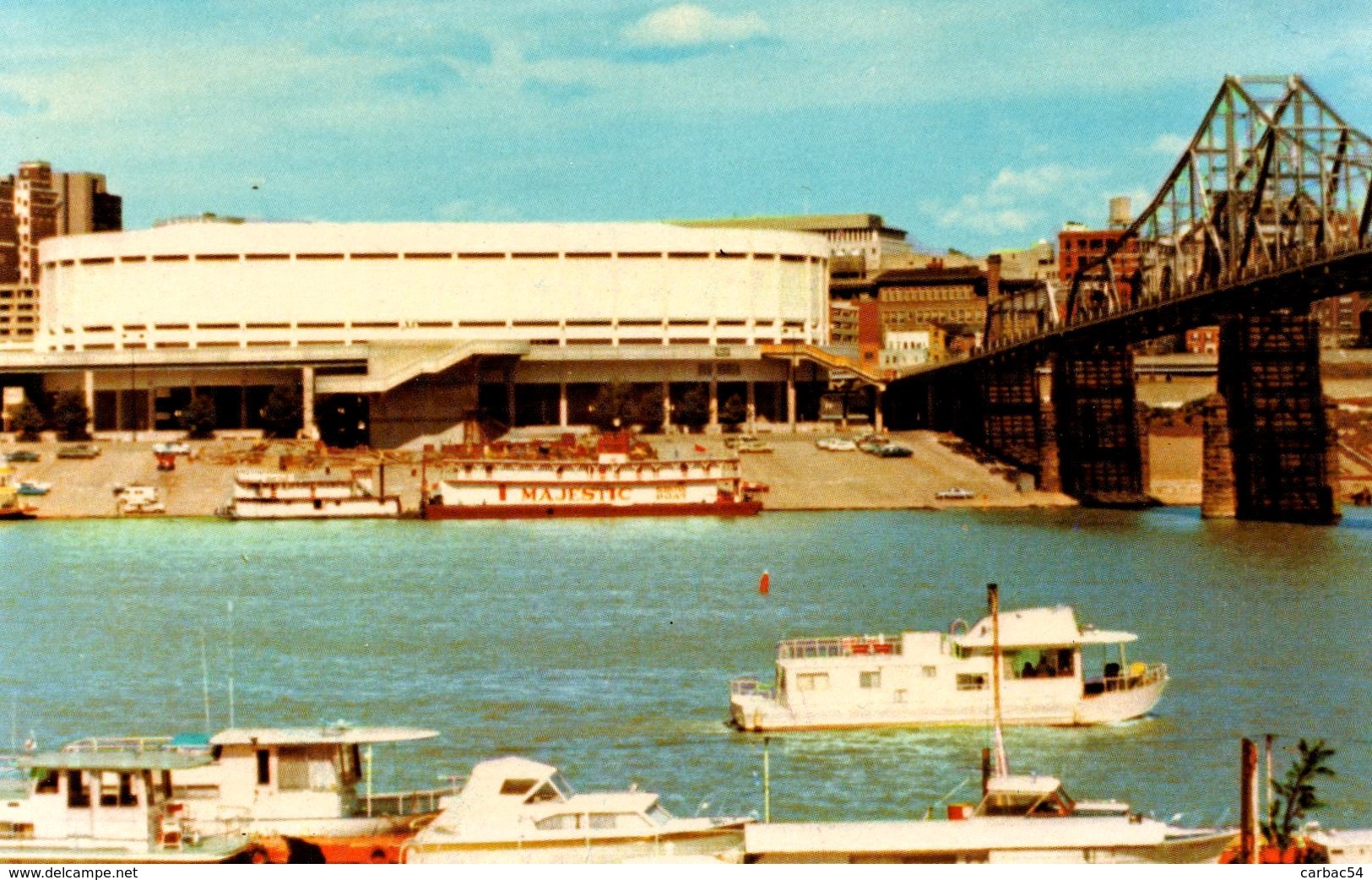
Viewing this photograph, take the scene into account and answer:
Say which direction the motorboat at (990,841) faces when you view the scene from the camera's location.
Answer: facing to the right of the viewer
